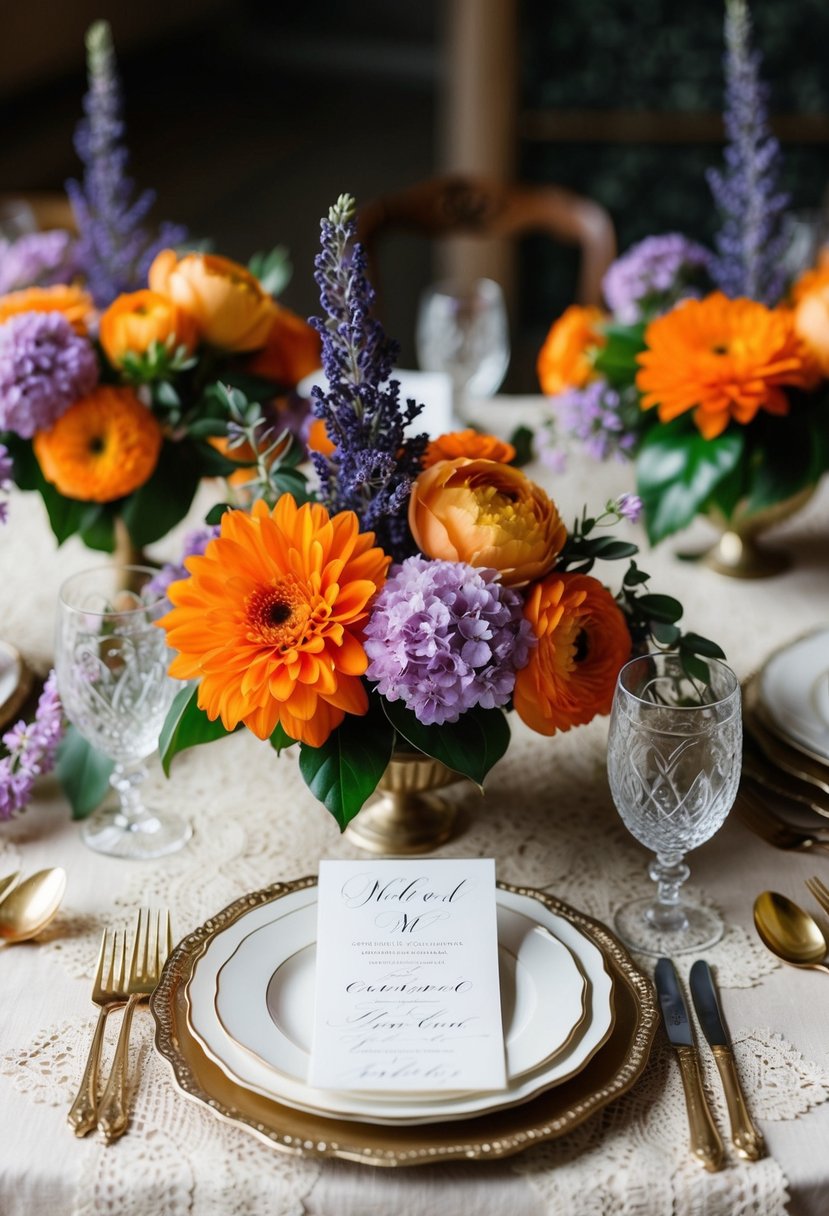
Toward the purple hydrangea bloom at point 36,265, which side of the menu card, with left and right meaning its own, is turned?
back

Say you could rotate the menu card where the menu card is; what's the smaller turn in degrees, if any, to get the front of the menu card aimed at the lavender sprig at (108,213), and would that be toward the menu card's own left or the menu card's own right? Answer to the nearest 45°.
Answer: approximately 180°

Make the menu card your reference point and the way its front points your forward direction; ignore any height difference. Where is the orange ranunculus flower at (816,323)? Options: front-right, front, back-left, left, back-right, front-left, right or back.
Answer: back-left

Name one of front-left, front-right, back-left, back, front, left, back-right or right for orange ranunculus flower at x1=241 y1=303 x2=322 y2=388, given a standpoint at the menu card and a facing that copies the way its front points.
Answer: back

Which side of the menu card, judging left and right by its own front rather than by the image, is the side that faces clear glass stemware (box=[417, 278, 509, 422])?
back

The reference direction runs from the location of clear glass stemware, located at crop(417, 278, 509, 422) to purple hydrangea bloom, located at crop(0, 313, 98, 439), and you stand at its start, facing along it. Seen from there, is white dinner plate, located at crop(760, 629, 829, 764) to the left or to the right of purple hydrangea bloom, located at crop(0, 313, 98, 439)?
left

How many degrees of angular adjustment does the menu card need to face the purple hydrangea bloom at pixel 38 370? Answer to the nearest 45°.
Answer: approximately 135° to its right

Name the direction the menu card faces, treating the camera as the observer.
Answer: facing the viewer
